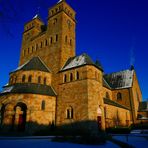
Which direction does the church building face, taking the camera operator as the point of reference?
facing the viewer and to the left of the viewer
